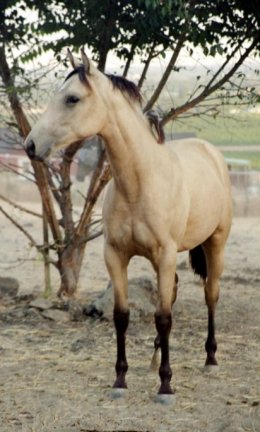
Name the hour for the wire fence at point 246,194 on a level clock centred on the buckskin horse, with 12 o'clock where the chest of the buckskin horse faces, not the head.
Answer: The wire fence is roughly at 5 o'clock from the buckskin horse.

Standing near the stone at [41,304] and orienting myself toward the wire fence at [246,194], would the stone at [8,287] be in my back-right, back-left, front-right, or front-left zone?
front-left

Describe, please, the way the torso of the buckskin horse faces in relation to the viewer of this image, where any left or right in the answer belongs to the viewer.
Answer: facing the viewer and to the left of the viewer

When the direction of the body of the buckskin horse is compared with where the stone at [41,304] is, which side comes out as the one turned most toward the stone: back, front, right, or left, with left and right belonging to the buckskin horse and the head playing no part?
right
